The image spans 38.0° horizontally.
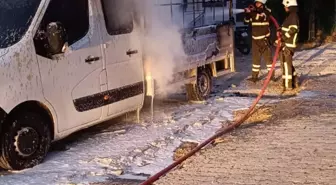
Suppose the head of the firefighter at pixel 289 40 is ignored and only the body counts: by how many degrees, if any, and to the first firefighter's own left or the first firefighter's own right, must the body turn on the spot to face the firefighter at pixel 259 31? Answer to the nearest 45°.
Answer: approximately 45° to the first firefighter's own right

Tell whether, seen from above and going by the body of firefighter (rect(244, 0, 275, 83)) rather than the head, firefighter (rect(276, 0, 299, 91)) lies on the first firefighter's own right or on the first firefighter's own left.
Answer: on the first firefighter's own left

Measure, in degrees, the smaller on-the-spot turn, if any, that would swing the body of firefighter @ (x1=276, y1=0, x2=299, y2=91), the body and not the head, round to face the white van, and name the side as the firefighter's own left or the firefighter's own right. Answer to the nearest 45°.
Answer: approximately 45° to the firefighter's own left

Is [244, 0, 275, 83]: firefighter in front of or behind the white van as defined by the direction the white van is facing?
behind

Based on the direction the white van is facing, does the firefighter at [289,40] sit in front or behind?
behind
